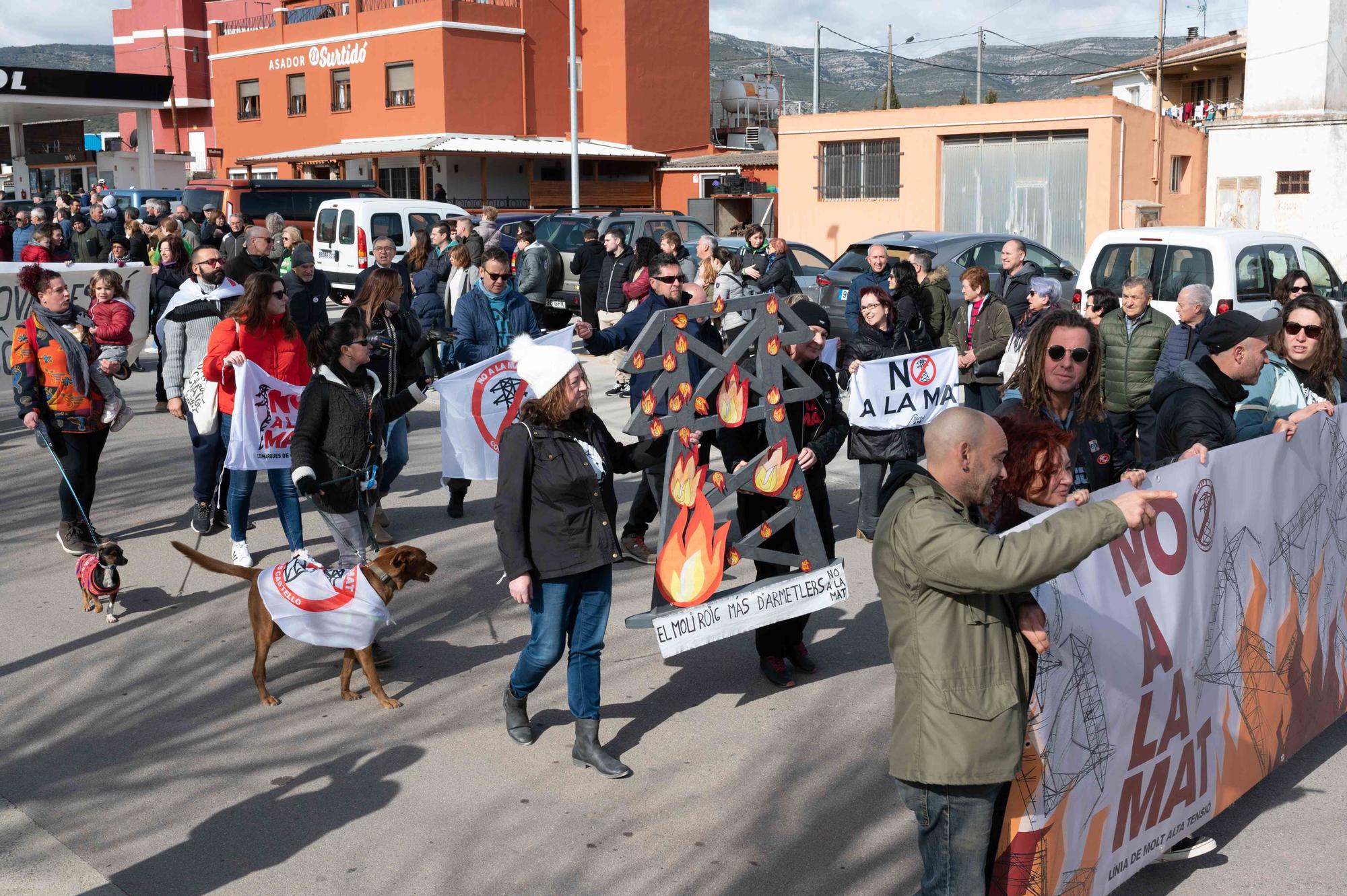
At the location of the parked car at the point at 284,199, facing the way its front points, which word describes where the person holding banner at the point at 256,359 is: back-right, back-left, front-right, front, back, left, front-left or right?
back-right

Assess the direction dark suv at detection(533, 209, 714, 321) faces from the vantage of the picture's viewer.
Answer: facing away from the viewer and to the right of the viewer

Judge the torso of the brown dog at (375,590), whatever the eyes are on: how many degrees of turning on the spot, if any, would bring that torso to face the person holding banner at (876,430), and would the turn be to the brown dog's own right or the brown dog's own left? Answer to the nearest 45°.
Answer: approximately 45° to the brown dog's own left

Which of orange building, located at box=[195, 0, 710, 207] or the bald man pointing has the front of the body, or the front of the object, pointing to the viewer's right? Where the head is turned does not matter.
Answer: the bald man pointing

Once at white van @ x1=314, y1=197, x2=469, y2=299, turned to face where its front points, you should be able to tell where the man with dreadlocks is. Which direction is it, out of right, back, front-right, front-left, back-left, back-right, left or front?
back-right

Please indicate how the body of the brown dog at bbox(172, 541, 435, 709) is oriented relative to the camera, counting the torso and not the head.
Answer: to the viewer's right

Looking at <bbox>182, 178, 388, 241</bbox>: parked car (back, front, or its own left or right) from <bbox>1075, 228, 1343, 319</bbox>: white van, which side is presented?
right

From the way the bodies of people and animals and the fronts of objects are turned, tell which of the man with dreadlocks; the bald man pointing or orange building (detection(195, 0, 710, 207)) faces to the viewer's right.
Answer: the bald man pointing

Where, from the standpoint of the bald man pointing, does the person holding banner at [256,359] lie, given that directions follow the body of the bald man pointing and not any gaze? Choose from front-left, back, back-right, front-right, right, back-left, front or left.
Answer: back-left

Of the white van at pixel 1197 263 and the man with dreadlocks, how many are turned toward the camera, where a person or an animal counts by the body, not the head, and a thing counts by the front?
1

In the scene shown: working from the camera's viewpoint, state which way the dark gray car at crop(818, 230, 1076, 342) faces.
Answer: facing away from the viewer and to the right of the viewer

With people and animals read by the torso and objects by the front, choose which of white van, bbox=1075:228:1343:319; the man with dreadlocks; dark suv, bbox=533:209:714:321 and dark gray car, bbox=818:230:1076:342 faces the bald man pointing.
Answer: the man with dreadlocks

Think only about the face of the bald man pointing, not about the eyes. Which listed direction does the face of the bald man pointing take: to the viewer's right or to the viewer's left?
to the viewer's right

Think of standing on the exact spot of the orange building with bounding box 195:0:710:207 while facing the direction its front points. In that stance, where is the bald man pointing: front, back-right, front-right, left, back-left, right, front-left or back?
front-left
